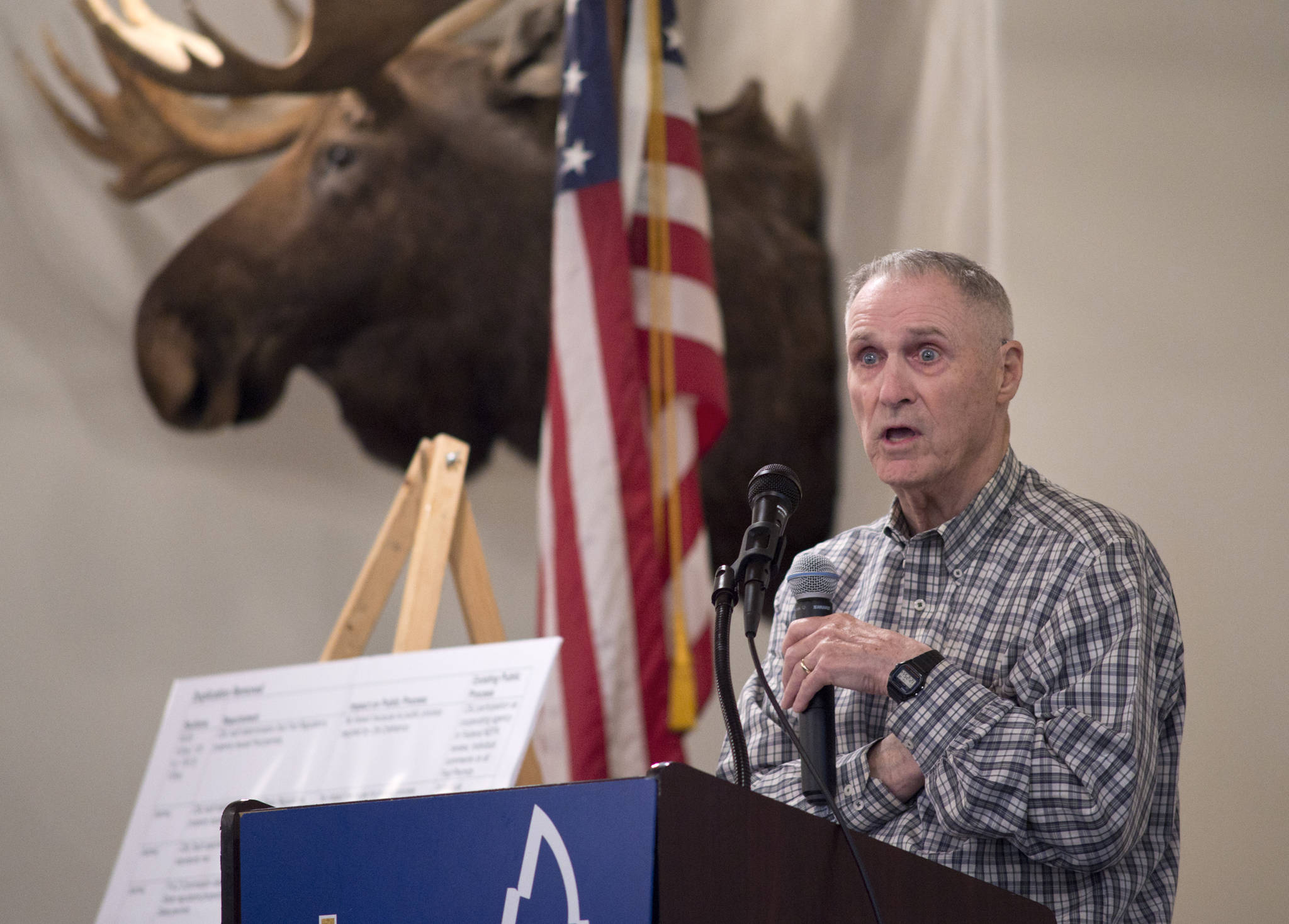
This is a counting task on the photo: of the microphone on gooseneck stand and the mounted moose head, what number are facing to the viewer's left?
1

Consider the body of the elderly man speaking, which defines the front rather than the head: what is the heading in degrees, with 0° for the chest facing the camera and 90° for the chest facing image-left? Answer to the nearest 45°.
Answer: approximately 45°

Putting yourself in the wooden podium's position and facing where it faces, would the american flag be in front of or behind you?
behind

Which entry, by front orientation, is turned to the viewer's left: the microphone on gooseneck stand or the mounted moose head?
the mounted moose head

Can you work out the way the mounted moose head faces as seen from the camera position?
facing to the left of the viewer

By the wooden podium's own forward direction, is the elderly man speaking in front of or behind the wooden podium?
behind

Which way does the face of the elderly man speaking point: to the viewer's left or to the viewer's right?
to the viewer's left

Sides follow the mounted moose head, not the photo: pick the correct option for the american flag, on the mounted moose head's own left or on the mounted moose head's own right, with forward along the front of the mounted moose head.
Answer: on the mounted moose head's own left

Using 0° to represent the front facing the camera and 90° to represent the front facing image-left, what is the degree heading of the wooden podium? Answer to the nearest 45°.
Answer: approximately 45°
